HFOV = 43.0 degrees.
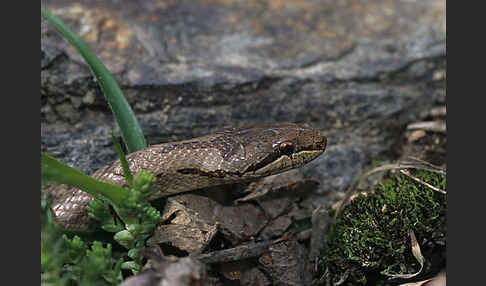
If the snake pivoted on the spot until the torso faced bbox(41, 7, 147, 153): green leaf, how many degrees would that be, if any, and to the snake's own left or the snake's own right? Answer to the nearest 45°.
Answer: approximately 180°

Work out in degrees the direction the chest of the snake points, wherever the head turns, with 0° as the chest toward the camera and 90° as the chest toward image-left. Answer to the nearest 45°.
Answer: approximately 270°

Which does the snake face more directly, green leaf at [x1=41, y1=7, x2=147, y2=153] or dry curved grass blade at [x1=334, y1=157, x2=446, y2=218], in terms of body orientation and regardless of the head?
the dry curved grass blade

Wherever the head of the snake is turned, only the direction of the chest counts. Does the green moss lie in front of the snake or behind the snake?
in front

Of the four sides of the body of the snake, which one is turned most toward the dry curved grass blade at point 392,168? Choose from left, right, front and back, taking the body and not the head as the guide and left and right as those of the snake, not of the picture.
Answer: front

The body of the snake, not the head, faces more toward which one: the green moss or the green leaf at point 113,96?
the green moss
